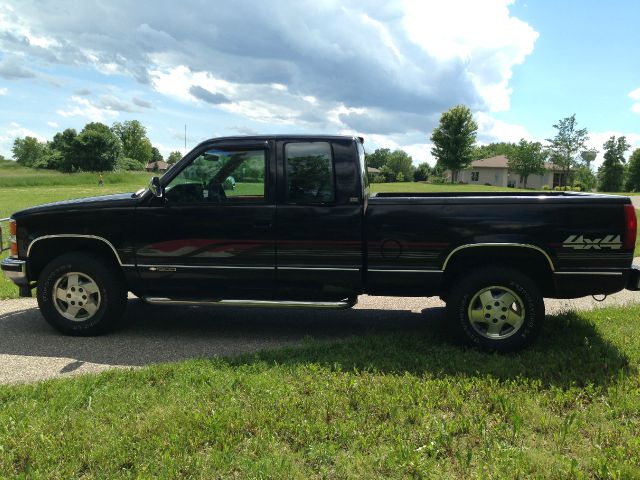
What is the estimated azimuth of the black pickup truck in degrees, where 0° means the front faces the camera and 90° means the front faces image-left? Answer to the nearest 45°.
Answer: approximately 90°
